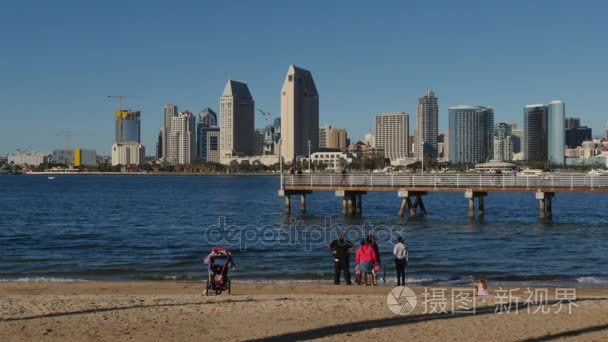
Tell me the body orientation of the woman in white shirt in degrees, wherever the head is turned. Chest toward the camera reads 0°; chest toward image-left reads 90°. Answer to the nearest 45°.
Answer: approximately 180°

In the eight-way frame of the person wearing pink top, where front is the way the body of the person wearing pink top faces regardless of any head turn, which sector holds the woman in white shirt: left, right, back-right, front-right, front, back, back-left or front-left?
right

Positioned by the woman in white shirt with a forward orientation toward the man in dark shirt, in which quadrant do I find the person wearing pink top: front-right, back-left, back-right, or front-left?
front-left

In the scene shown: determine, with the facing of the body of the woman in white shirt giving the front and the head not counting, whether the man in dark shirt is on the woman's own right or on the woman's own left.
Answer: on the woman's own left

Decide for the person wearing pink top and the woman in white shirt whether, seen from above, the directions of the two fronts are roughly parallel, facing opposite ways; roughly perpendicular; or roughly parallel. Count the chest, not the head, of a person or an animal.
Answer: roughly parallel

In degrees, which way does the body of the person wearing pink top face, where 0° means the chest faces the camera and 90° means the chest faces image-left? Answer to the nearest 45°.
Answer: approximately 180°

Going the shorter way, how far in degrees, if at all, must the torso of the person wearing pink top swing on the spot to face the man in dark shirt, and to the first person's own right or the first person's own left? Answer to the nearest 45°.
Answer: approximately 45° to the first person's own left

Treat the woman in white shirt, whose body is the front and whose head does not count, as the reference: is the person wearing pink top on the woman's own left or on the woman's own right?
on the woman's own left

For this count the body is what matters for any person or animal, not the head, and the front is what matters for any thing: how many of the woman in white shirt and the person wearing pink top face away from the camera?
2

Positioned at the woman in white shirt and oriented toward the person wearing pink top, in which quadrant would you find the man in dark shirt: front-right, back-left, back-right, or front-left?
front-right
